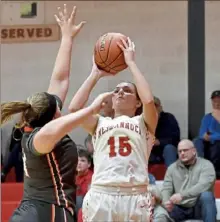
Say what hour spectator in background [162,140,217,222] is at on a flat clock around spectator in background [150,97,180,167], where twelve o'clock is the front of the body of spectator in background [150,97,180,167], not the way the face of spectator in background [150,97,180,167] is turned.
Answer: spectator in background [162,140,217,222] is roughly at 10 o'clock from spectator in background [150,97,180,167].

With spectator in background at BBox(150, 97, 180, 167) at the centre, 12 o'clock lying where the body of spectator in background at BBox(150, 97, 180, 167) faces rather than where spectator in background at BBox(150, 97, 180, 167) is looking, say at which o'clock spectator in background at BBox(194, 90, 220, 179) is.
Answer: spectator in background at BBox(194, 90, 220, 179) is roughly at 8 o'clock from spectator in background at BBox(150, 97, 180, 167).

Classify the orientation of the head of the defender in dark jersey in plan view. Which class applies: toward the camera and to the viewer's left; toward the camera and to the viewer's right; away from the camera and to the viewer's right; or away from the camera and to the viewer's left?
away from the camera and to the viewer's right

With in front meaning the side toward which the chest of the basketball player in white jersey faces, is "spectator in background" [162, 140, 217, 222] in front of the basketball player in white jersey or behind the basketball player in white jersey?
behind
